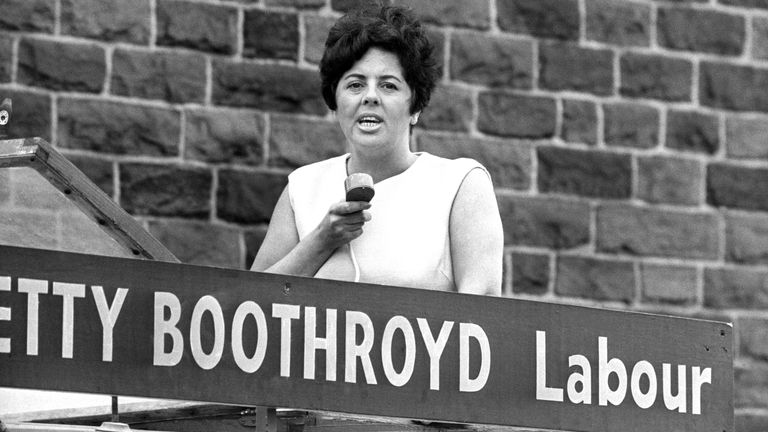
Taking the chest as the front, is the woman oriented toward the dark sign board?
yes

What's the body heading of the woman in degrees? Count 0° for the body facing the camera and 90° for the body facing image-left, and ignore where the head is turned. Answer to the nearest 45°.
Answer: approximately 0°
